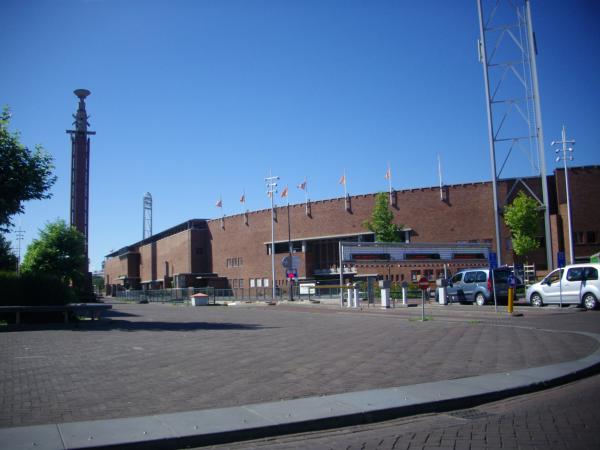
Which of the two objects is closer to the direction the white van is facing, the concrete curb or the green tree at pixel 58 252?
the green tree

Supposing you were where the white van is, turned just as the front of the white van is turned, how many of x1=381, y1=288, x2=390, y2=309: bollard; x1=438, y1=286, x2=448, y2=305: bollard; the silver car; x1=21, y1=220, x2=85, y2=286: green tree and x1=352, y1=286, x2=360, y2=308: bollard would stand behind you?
0

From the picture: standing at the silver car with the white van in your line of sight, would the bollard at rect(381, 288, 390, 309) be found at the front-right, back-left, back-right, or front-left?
back-right

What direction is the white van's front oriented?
to the viewer's left

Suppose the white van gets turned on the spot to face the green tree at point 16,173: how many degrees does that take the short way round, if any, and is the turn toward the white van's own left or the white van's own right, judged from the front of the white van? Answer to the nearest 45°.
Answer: approximately 45° to the white van's own left

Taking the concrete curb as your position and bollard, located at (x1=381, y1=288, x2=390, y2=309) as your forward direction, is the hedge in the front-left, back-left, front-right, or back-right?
front-left

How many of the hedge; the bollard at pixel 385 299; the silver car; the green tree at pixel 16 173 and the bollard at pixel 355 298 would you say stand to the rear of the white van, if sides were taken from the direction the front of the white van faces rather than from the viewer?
0

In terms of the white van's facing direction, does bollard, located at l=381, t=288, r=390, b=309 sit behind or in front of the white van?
in front

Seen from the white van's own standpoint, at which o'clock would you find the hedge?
The hedge is roughly at 11 o'clock from the white van.

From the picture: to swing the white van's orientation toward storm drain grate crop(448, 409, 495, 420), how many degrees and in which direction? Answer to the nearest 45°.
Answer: approximately 90° to its left

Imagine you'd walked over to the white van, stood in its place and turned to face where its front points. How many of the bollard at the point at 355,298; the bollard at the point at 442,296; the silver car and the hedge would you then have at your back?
0

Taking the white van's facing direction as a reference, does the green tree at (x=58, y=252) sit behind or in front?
in front

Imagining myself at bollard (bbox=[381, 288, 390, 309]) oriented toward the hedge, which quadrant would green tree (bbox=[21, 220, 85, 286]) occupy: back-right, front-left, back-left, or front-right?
front-right

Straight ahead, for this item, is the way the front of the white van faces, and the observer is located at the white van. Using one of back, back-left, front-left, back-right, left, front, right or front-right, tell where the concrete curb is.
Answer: left
